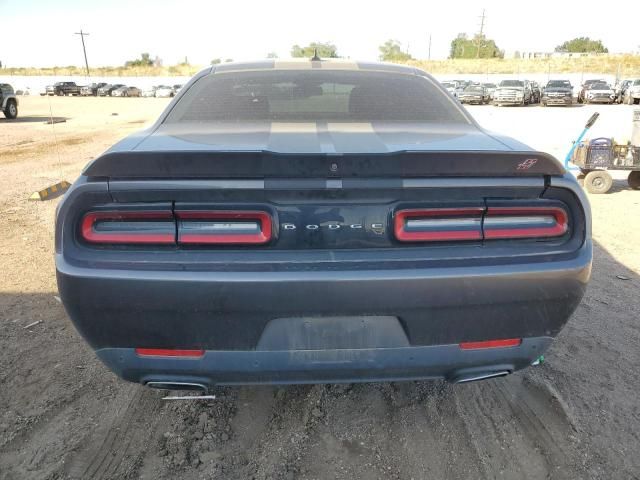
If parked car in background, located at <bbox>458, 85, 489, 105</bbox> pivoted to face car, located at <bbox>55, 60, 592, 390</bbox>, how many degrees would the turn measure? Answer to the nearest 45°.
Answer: approximately 45° to its left

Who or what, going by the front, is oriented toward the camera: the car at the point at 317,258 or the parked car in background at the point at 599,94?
the parked car in background

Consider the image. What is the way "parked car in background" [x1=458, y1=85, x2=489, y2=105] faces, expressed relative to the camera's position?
facing the viewer and to the left of the viewer

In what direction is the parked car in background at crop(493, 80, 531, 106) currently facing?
toward the camera

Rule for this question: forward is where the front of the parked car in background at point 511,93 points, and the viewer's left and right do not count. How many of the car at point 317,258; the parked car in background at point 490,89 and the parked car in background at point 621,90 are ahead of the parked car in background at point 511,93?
1

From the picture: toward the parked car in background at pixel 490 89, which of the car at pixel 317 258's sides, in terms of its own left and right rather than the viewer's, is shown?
front

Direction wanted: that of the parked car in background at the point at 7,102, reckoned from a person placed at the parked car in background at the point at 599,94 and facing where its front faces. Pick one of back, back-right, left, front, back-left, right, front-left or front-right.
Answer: front-right

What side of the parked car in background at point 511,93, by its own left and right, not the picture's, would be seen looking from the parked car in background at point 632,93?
left

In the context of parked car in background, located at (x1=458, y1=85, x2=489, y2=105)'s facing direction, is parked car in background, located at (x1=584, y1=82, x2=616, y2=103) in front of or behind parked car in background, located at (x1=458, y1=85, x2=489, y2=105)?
behind

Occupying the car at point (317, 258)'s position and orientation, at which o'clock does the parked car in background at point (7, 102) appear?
The parked car in background is roughly at 11 o'clock from the car.

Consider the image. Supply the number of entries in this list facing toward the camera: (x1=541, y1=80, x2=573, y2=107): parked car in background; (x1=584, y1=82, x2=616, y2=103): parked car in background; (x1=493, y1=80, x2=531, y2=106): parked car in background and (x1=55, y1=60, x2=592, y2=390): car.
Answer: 3

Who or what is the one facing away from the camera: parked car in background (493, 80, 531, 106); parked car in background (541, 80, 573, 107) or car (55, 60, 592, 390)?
the car

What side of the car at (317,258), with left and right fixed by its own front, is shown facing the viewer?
back

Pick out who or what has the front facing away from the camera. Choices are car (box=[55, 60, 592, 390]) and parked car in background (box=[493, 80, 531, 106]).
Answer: the car
